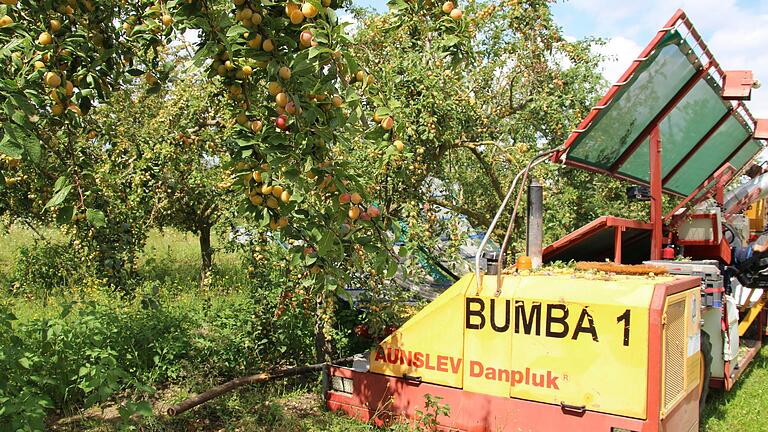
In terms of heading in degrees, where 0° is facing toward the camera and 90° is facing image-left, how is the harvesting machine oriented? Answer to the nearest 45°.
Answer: approximately 90°
